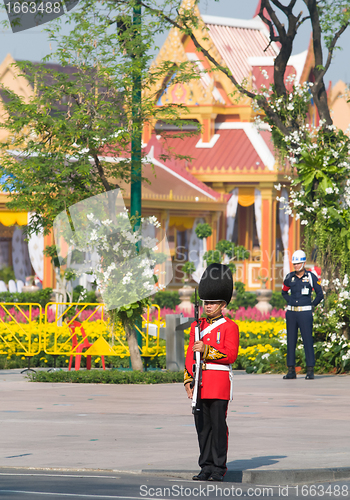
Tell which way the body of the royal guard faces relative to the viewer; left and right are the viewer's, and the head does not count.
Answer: facing the viewer and to the left of the viewer

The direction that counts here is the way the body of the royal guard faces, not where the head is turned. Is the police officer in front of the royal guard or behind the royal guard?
behind

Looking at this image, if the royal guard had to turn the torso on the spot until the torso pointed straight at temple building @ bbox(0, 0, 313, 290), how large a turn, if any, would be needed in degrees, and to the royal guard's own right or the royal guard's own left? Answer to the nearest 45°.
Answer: approximately 135° to the royal guard's own right

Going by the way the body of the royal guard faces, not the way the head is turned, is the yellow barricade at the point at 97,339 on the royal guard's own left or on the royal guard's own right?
on the royal guard's own right

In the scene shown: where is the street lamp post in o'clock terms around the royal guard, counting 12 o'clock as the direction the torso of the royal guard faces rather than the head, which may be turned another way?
The street lamp post is roughly at 4 o'clock from the royal guard.

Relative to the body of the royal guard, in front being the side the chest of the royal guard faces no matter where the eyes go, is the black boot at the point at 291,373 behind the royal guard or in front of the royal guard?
behind

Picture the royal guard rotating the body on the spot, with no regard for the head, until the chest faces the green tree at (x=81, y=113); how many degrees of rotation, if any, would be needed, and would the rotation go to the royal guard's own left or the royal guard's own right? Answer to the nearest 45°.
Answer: approximately 135° to the royal guard's own right
